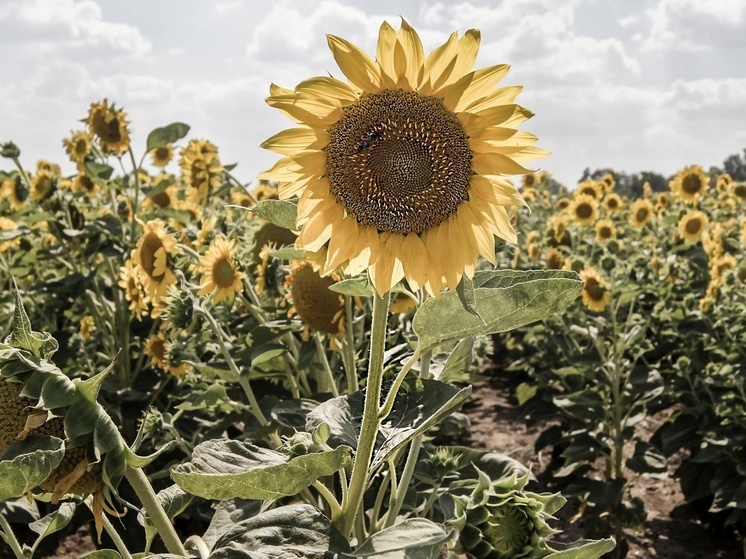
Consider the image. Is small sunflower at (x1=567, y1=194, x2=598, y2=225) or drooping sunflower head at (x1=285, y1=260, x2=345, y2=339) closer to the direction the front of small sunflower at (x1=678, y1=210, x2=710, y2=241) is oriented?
the drooping sunflower head

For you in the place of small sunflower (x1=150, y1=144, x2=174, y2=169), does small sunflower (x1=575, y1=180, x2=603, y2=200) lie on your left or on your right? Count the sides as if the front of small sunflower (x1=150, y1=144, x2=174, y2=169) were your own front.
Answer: on your left

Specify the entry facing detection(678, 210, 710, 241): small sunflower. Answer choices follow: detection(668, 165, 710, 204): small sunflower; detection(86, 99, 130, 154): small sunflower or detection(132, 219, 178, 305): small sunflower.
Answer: detection(668, 165, 710, 204): small sunflower

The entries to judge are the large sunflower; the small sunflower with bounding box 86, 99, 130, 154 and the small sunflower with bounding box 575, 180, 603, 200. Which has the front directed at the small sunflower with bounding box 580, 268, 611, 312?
the small sunflower with bounding box 575, 180, 603, 200

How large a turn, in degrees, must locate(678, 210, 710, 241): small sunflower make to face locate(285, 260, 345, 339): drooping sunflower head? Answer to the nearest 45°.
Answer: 0° — it already faces it

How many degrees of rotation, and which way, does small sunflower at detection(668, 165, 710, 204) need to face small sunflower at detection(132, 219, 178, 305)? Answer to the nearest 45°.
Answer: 0° — it already faces it
